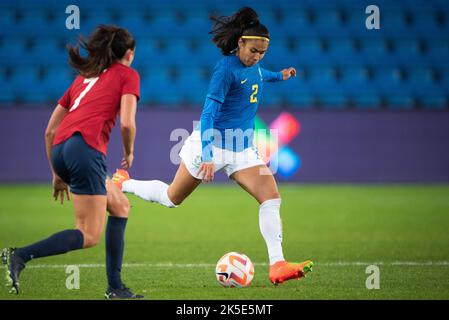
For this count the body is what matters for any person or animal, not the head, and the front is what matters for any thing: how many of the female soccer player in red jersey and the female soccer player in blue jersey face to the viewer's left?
0

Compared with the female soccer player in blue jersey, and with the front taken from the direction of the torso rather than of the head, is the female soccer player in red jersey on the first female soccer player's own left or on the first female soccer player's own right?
on the first female soccer player's own right

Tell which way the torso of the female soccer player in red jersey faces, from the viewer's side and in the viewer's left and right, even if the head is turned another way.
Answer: facing away from the viewer and to the right of the viewer

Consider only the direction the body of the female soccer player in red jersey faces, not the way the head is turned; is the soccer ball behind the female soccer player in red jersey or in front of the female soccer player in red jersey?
in front

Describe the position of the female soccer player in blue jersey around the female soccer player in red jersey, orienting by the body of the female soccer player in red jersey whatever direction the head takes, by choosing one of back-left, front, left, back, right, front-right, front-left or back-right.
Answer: front

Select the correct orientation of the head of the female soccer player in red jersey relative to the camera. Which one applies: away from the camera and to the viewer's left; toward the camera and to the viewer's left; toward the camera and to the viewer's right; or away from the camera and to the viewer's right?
away from the camera and to the viewer's right
